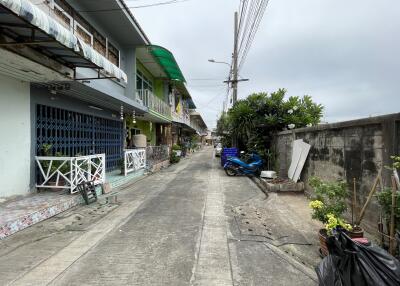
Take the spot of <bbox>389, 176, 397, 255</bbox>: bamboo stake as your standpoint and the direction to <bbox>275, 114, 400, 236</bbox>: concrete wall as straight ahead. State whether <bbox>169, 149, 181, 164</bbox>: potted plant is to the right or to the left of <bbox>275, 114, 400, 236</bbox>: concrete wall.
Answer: left

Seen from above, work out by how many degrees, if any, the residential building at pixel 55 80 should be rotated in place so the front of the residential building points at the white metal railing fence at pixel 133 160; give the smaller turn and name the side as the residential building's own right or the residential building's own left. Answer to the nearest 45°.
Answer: approximately 90° to the residential building's own left

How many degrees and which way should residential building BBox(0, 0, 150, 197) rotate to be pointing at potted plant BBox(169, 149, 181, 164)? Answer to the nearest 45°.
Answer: approximately 90° to its left

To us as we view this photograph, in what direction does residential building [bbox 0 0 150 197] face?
facing the viewer and to the right of the viewer

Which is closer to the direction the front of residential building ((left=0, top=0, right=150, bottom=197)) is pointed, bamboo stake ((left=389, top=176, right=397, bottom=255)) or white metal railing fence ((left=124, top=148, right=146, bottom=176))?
the bamboo stake

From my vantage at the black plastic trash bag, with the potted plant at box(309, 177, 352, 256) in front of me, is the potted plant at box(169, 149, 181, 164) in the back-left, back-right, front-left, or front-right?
front-left

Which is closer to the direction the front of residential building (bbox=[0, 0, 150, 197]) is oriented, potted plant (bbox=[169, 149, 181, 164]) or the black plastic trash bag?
the black plastic trash bag

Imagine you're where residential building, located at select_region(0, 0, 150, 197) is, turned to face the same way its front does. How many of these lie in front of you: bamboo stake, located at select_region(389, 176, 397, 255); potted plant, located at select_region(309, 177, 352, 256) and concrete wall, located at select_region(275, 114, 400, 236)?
3

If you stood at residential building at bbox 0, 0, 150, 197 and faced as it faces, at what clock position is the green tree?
The green tree is roughly at 10 o'clock from the residential building.

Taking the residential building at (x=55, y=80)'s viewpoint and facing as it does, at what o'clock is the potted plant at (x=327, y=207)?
The potted plant is roughly at 12 o'clock from the residential building.

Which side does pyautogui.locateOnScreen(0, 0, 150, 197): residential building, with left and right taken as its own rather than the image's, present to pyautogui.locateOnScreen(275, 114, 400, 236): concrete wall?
front

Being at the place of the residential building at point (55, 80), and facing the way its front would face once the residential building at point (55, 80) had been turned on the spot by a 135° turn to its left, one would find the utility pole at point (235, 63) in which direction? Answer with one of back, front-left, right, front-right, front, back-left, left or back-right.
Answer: front-right
